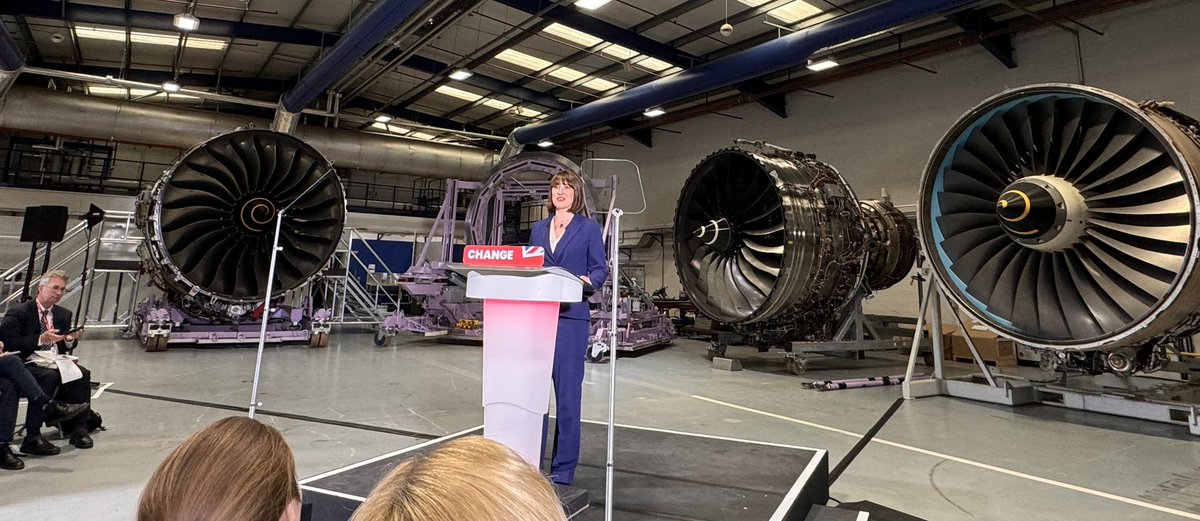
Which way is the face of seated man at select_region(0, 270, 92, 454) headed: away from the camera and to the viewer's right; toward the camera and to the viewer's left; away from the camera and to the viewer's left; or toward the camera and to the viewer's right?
toward the camera and to the viewer's right

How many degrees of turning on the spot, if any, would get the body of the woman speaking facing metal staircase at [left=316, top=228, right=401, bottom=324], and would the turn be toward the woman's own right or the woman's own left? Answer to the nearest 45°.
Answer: approximately 90° to the woman's own right

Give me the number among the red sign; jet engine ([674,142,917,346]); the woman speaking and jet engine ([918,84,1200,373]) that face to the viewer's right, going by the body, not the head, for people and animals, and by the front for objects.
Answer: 0

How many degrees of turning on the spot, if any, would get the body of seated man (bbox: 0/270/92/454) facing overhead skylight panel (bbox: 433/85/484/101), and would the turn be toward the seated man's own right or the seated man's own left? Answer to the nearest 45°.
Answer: approximately 90° to the seated man's own left

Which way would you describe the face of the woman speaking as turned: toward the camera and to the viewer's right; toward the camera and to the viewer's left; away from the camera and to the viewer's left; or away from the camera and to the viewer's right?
toward the camera and to the viewer's left

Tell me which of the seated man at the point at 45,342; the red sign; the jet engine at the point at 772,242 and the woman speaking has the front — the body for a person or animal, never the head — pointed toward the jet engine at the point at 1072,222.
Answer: the seated man

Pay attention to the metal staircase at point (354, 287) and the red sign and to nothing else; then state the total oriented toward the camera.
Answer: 1

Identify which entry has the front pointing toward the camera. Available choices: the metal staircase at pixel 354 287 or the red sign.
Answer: the red sign

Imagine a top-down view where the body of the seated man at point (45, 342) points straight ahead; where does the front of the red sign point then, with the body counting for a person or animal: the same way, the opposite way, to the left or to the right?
to the right

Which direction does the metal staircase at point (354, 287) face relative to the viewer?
to the viewer's right

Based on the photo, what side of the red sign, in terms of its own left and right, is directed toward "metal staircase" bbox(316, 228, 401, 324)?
back

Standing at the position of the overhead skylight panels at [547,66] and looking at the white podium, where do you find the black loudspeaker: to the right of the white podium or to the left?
right

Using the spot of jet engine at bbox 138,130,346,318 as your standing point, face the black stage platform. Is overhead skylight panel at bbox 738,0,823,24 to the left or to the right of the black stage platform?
left

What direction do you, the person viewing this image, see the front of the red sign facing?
facing the viewer

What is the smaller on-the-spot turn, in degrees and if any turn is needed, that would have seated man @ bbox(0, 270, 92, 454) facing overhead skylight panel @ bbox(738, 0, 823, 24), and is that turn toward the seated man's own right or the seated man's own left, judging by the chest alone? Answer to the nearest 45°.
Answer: approximately 45° to the seated man's own left

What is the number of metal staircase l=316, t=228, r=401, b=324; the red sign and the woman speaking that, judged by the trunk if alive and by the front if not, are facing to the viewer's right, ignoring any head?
1
